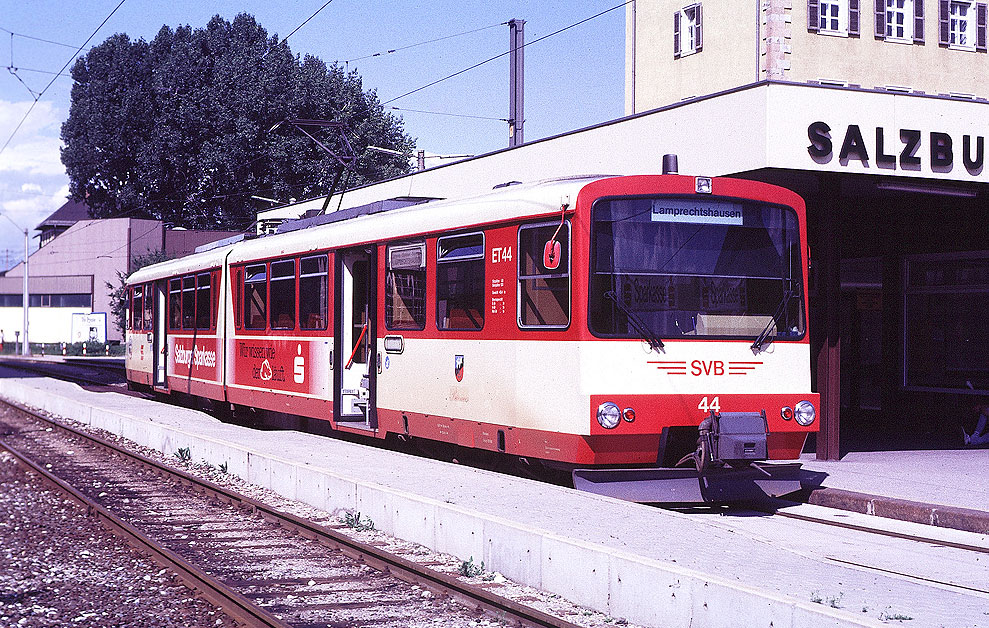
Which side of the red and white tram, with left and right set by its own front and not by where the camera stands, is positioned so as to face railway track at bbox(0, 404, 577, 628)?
right

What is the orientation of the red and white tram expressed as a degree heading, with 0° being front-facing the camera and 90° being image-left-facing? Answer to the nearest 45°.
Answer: approximately 315°
